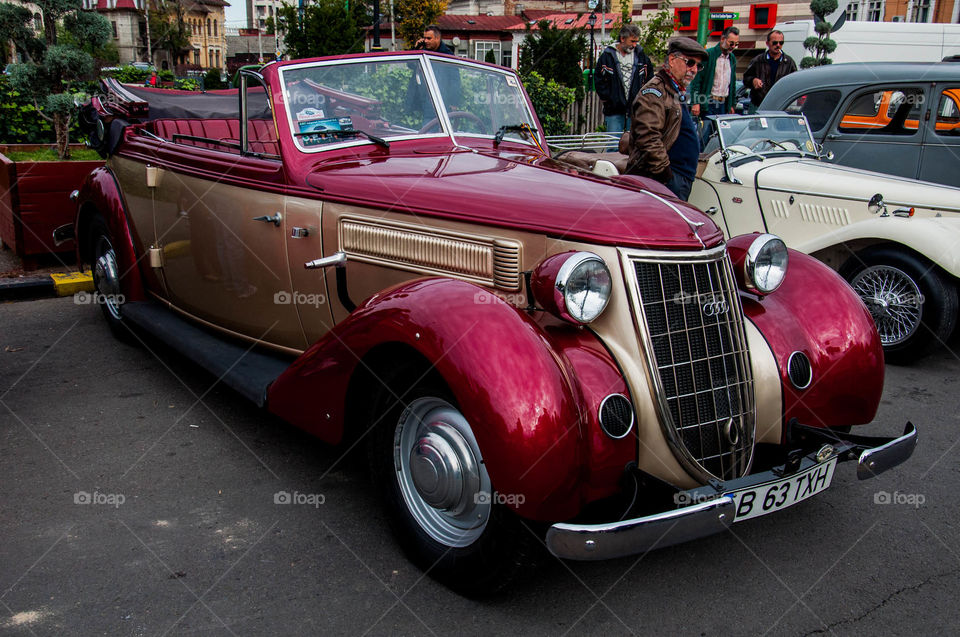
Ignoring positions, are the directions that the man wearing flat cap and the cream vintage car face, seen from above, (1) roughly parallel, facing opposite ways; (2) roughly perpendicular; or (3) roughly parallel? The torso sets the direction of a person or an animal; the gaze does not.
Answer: roughly parallel

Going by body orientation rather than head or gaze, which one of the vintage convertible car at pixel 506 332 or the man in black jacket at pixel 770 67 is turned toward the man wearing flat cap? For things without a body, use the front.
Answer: the man in black jacket

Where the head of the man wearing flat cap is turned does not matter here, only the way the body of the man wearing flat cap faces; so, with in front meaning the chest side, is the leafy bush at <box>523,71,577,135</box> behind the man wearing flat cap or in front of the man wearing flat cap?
behind

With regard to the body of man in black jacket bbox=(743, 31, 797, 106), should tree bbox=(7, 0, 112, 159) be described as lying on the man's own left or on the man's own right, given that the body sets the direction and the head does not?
on the man's own right

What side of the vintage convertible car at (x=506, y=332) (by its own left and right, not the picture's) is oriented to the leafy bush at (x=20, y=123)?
back

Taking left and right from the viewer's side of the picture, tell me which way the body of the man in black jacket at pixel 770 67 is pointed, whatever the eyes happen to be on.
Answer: facing the viewer

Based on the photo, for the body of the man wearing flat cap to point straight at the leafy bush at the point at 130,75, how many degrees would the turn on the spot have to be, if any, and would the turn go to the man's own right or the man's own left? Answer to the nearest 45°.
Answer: approximately 180°

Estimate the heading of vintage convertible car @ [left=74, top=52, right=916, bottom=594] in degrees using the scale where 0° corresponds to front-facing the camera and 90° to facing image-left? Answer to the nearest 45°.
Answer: approximately 315°

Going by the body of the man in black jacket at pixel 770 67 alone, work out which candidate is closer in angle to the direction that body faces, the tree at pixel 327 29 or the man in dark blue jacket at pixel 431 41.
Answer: the man in dark blue jacket

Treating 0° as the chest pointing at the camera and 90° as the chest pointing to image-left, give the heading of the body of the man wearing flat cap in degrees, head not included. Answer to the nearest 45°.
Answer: approximately 315°

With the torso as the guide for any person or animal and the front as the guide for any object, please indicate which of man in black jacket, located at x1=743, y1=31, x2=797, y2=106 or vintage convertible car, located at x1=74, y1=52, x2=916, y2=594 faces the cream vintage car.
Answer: the man in black jacket
